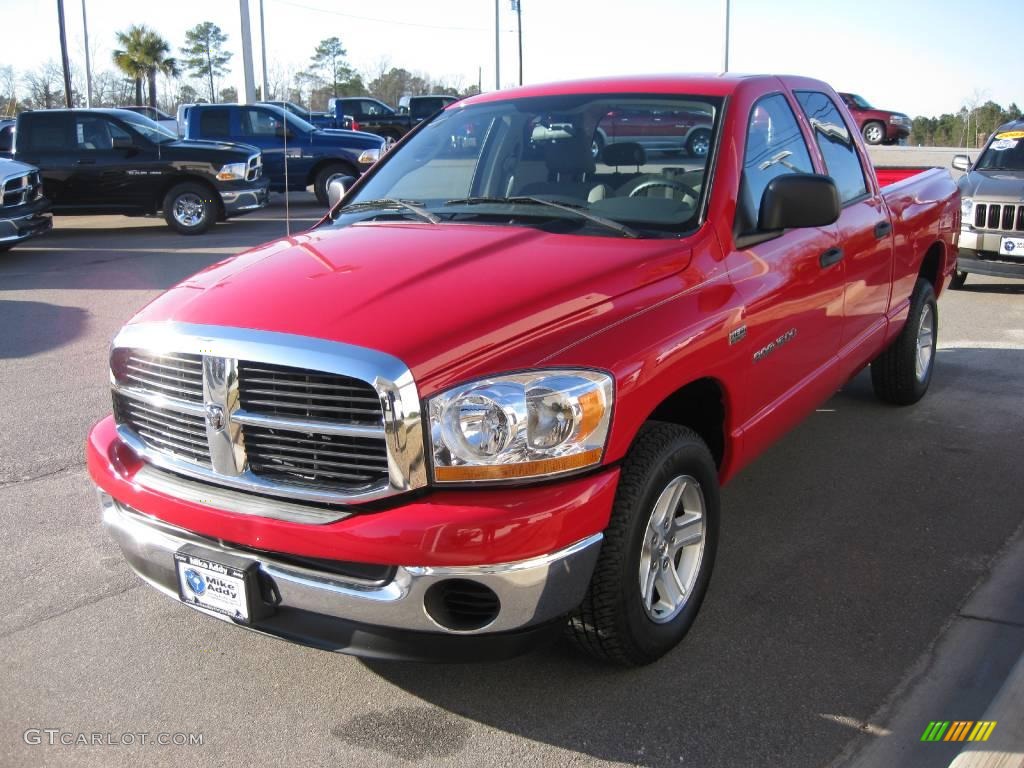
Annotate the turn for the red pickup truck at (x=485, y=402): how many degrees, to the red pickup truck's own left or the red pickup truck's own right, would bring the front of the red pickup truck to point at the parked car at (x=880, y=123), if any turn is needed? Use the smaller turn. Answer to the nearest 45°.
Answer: approximately 135° to the red pickup truck's own right

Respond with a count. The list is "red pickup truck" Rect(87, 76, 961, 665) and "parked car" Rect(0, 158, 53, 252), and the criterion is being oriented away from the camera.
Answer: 0

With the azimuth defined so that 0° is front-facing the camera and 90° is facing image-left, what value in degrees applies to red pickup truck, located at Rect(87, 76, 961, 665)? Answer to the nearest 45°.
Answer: approximately 45°

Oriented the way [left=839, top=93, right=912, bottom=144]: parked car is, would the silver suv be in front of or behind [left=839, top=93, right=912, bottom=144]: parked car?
in front

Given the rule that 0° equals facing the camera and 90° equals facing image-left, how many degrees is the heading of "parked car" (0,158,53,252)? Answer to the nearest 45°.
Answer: approximately 315°

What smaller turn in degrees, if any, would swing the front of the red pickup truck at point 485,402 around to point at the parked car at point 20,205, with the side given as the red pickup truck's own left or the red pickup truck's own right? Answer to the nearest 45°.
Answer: approximately 90° to the red pickup truck's own right

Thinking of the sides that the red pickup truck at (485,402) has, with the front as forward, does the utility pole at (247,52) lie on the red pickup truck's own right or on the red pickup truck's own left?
on the red pickup truck's own right

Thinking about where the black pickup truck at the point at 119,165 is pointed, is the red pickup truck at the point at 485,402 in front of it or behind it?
in front

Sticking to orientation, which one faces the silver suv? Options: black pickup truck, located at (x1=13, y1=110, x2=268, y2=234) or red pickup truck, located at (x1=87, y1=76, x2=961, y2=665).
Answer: the black pickup truck

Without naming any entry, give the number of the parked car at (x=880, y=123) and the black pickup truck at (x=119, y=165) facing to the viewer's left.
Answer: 0

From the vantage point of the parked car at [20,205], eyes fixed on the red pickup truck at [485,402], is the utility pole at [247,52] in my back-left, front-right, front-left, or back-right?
back-left

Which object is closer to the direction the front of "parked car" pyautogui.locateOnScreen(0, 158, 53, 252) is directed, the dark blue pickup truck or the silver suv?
the silver suv
